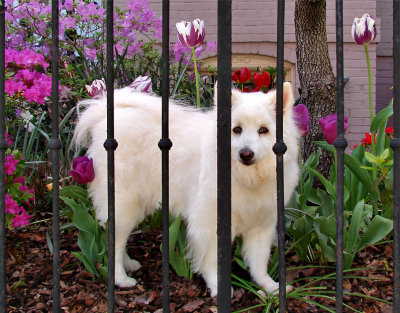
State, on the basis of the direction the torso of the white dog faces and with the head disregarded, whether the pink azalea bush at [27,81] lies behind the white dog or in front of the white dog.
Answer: behind

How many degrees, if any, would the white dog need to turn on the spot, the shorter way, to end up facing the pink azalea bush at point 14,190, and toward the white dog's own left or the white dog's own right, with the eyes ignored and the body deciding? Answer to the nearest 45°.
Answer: approximately 135° to the white dog's own right

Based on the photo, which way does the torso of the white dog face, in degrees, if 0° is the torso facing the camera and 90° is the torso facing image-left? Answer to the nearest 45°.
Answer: approximately 315°

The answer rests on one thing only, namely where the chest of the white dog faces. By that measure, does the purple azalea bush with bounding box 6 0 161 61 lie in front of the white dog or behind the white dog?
behind
